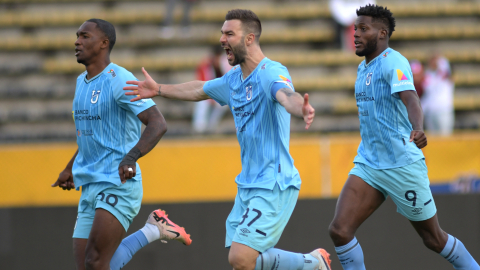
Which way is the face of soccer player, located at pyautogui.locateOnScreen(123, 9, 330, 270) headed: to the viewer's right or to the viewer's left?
to the viewer's left

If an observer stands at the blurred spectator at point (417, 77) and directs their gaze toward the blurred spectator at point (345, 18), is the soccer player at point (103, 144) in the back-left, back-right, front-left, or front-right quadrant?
back-left

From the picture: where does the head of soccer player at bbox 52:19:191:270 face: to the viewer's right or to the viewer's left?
to the viewer's left

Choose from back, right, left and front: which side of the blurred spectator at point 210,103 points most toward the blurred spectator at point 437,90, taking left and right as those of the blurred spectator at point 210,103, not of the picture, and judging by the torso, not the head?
left

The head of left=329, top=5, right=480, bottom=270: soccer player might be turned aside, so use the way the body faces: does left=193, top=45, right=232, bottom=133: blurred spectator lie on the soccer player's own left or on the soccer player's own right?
on the soccer player's own right

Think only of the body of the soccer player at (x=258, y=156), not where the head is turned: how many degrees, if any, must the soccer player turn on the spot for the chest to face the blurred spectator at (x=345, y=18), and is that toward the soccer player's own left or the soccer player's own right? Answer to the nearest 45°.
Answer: approximately 135° to the soccer player's own right

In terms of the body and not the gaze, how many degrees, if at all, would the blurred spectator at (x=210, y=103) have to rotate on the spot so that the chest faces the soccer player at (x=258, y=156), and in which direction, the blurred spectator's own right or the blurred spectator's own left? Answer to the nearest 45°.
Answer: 0° — they already face them

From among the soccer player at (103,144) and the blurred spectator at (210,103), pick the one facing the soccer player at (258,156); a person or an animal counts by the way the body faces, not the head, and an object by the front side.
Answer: the blurred spectator

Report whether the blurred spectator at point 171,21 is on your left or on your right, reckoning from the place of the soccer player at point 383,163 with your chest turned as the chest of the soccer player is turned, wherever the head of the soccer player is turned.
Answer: on your right
